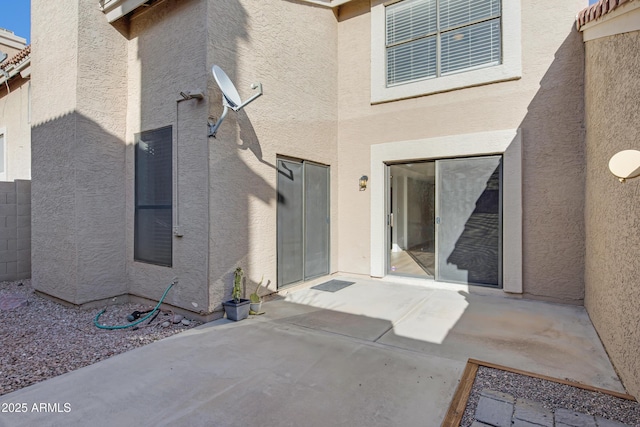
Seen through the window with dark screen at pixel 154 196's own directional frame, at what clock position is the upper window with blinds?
The upper window with blinds is roughly at 8 o'clock from the window with dark screen.

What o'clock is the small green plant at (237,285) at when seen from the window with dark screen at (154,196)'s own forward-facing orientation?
The small green plant is roughly at 9 o'clock from the window with dark screen.

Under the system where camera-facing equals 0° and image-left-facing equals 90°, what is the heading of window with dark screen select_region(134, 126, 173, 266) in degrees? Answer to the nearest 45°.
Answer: approximately 45°

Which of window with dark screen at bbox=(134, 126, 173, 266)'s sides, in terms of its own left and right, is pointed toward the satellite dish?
left
